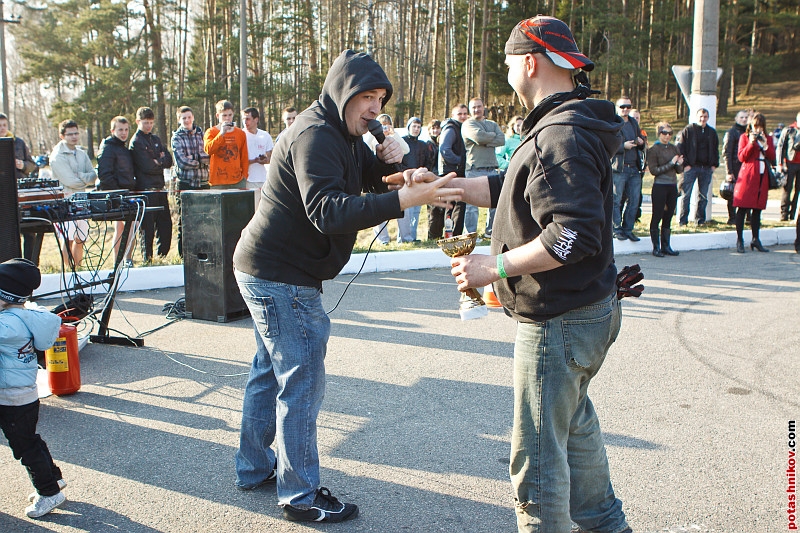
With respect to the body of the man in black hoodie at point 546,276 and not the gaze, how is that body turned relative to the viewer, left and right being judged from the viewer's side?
facing to the left of the viewer

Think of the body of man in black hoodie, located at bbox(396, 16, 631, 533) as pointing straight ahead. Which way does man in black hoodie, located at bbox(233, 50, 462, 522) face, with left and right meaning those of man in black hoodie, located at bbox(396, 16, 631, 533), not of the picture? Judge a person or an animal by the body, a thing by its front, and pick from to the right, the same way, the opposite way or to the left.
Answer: the opposite way

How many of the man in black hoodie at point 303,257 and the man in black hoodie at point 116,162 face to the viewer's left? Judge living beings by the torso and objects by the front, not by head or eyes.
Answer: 0

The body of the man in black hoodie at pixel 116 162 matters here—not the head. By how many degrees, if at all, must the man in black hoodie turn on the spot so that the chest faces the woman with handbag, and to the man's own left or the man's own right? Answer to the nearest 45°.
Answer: approximately 45° to the man's own left

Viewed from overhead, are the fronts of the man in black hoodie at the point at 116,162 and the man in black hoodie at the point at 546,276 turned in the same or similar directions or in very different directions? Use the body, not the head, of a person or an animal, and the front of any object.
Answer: very different directions

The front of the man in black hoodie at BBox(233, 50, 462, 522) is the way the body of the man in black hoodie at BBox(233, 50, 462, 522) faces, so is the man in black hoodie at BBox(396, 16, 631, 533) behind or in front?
in front

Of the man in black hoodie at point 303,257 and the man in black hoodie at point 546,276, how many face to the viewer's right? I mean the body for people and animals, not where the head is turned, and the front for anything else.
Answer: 1

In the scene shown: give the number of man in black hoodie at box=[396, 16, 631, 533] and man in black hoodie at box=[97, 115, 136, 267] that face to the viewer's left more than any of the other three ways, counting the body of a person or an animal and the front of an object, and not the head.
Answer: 1

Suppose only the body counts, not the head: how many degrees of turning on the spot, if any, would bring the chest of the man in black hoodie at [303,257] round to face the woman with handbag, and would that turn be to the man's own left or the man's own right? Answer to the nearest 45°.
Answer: approximately 45° to the man's own left

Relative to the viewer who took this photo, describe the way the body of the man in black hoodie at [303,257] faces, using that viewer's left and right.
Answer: facing to the right of the viewer

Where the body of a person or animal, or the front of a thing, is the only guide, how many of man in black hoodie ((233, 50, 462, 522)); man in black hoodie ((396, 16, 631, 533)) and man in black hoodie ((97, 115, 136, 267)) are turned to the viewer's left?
1

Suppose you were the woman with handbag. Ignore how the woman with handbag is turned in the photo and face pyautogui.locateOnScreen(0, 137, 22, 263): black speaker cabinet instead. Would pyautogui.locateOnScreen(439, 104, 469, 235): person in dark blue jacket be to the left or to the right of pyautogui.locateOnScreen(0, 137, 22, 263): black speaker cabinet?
right

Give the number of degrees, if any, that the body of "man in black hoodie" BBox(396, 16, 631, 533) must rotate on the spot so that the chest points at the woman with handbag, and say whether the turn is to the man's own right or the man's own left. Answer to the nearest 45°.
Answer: approximately 90° to the man's own right

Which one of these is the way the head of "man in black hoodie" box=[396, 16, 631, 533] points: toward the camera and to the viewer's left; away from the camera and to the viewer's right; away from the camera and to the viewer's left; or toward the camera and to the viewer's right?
away from the camera and to the viewer's left
